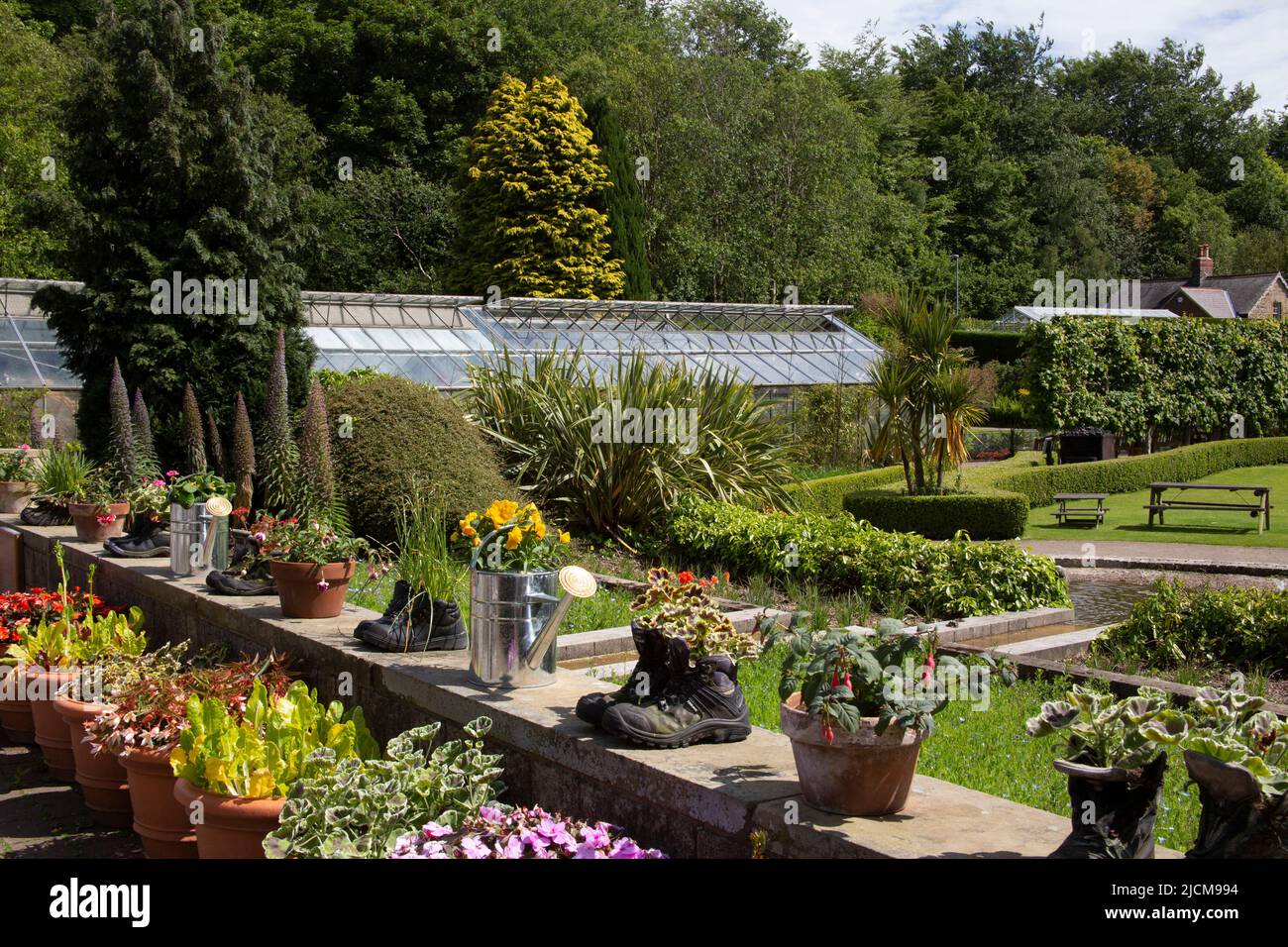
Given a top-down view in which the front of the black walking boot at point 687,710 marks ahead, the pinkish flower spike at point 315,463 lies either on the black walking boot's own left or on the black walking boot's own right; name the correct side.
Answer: on the black walking boot's own right

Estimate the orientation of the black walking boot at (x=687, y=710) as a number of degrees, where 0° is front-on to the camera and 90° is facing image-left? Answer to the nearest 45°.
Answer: approximately 90°

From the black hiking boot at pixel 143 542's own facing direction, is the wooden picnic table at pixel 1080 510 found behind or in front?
behind

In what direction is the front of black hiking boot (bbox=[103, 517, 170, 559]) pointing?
to the viewer's left

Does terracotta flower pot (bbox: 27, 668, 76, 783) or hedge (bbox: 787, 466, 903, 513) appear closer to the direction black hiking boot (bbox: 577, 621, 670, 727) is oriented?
the terracotta flower pot

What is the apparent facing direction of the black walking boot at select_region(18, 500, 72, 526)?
to the viewer's left

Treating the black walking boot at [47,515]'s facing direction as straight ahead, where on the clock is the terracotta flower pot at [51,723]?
The terracotta flower pot is roughly at 9 o'clock from the black walking boot.

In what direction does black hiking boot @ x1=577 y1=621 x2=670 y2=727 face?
to the viewer's left

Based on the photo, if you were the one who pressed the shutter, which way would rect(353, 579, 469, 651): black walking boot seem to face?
facing to the left of the viewer
